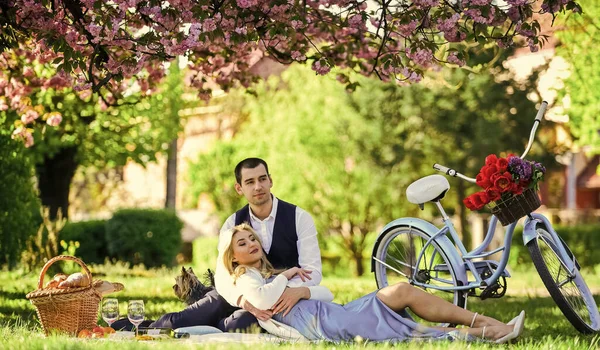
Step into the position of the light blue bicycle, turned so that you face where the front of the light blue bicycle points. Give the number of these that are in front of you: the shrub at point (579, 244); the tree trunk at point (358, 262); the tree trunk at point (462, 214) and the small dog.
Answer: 0

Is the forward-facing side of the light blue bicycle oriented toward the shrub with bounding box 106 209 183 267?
no

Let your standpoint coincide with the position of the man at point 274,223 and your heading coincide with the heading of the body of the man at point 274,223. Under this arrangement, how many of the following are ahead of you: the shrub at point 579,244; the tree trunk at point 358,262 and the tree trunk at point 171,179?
0

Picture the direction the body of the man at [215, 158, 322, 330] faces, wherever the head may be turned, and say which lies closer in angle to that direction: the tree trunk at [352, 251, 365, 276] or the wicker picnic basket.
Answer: the wicker picnic basket

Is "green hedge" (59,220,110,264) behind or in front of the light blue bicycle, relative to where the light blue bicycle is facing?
behind

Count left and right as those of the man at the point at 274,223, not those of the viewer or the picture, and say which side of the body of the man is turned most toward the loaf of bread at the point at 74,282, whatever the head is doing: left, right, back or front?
right

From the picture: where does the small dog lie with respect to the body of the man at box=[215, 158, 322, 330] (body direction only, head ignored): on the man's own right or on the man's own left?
on the man's own right

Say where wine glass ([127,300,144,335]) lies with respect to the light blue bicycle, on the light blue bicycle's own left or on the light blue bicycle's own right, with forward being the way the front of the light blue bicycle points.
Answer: on the light blue bicycle's own right

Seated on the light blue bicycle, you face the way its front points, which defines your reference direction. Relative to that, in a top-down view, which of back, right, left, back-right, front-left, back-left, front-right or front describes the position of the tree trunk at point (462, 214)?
back-left

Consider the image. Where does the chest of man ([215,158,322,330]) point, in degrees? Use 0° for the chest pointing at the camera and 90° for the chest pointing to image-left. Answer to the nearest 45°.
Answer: approximately 0°

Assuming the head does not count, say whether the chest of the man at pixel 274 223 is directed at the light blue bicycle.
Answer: no

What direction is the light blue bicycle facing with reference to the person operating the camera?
facing the viewer and to the right of the viewer

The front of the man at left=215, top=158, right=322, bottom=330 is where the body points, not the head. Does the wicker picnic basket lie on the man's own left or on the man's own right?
on the man's own right

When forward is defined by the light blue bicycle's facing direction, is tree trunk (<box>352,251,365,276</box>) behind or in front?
behind

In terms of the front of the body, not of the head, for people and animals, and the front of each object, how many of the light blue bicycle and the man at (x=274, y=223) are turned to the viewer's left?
0

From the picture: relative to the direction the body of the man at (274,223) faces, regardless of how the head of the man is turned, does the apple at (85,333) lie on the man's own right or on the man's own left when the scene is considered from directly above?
on the man's own right
